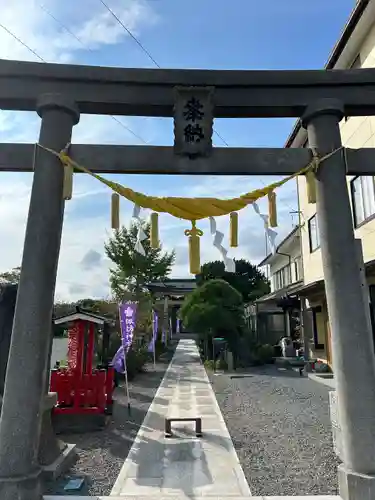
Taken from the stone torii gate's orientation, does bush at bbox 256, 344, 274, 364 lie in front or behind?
behind

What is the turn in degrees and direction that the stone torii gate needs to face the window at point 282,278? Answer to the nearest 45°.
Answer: approximately 180°

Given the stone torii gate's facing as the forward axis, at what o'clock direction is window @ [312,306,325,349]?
The window is roughly at 7 o'clock from the stone torii gate.

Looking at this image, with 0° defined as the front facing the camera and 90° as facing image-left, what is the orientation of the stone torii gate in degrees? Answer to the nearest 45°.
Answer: approximately 0°

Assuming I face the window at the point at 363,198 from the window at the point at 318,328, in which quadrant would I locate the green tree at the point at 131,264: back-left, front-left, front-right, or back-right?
back-right

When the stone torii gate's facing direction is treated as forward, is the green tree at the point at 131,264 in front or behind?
behind

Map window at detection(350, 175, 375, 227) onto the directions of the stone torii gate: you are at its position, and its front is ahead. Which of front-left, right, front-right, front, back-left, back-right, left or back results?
back-left

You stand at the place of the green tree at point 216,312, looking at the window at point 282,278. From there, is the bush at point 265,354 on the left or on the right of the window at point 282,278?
right

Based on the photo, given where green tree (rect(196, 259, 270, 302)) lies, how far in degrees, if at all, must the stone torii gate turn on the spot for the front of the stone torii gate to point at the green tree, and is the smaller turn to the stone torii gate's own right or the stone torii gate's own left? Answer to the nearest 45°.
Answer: approximately 180°

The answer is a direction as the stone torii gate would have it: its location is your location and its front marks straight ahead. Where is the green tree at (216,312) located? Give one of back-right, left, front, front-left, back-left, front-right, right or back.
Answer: back

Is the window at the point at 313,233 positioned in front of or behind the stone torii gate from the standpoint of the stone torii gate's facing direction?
behind
